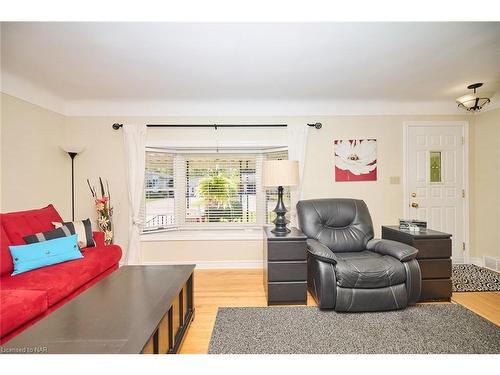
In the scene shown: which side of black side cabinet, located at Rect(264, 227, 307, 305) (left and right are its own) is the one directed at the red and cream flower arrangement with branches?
right

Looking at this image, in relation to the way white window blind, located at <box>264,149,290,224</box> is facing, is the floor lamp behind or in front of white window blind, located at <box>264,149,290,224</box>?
in front

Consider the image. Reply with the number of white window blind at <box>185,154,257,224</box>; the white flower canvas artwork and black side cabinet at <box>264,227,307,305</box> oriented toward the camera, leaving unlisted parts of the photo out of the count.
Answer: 3

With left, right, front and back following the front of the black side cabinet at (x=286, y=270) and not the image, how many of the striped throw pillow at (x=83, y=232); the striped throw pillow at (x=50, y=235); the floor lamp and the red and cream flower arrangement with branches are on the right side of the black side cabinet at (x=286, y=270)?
4

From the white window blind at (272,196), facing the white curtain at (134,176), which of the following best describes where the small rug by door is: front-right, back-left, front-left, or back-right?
back-left

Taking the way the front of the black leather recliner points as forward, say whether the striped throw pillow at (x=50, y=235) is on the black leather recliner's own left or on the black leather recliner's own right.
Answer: on the black leather recliner's own right

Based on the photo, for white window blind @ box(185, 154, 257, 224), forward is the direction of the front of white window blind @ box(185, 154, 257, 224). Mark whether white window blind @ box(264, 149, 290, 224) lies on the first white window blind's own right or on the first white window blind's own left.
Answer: on the first white window blind's own left

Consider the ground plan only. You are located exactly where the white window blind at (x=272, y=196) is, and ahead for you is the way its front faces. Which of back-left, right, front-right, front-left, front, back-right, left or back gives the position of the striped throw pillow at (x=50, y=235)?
front

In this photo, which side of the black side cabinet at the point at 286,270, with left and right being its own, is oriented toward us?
front

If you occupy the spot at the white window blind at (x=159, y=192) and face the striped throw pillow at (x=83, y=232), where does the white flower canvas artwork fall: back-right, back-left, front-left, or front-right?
back-left

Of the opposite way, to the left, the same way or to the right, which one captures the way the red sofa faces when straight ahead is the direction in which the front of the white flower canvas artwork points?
to the left

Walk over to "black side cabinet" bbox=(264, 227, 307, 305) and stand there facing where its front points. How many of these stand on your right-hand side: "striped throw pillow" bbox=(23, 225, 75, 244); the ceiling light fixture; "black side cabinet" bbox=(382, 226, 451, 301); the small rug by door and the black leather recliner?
1

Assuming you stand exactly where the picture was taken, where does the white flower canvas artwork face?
facing the viewer

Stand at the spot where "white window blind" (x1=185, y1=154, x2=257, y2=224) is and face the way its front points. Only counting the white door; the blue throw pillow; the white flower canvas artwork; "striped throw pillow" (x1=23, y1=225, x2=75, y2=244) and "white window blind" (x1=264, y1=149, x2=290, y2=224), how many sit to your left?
3

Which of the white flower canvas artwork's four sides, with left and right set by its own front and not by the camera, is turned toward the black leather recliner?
front

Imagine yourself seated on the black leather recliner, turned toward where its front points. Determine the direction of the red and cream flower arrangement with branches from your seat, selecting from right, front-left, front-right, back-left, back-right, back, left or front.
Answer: back-right

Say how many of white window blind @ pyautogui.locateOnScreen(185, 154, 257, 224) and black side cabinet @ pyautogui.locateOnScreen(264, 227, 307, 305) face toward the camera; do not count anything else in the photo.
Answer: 2
